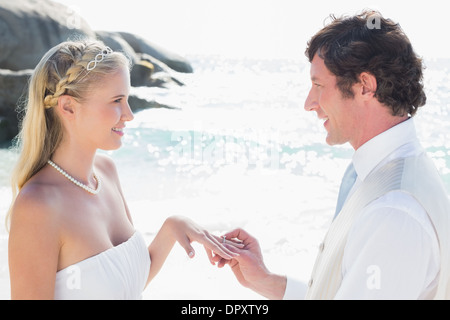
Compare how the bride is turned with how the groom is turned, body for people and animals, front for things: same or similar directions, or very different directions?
very different directions

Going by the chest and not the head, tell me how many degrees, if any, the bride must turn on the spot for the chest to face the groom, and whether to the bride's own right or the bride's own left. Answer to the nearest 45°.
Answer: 0° — they already face them

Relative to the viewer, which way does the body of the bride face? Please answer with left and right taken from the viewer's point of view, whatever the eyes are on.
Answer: facing the viewer and to the right of the viewer

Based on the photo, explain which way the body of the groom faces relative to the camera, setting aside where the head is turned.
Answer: to the viewer's left

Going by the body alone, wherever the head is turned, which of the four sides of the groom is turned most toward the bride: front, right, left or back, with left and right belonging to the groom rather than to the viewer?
front

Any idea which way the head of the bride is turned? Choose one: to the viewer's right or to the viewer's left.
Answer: to the viewer's right

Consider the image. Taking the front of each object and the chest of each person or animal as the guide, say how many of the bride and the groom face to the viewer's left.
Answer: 1

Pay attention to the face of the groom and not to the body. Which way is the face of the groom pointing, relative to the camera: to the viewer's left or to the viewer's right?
to the viewer's left
